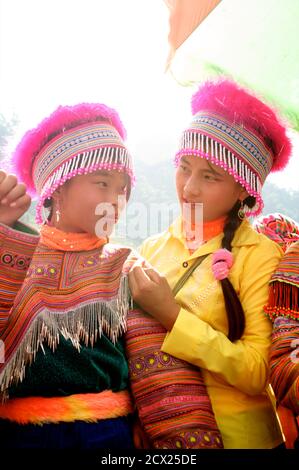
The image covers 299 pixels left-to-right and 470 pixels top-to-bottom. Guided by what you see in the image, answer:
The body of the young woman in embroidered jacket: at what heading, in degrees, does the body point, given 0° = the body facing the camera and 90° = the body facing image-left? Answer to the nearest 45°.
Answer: approximately 315°

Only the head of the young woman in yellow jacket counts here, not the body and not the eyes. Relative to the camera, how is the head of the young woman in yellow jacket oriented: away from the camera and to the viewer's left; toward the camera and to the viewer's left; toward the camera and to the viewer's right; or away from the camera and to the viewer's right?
toward the camera and to the viewer's left

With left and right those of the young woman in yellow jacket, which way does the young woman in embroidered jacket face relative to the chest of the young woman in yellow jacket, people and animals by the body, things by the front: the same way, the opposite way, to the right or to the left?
to the left

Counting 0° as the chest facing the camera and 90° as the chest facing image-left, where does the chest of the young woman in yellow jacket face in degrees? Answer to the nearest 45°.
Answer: approximately 45°

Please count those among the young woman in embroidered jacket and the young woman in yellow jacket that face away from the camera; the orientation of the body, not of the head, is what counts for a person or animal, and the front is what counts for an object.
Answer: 0
